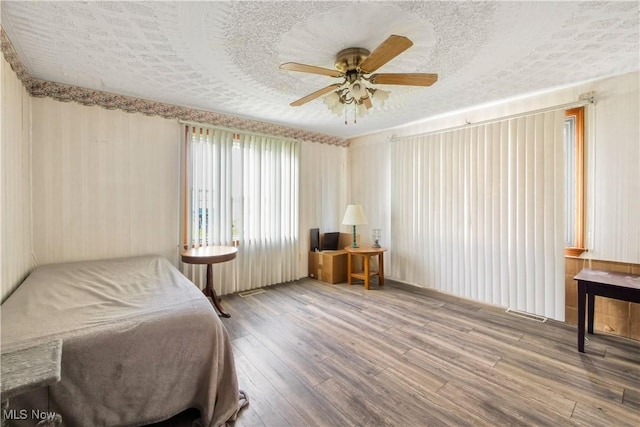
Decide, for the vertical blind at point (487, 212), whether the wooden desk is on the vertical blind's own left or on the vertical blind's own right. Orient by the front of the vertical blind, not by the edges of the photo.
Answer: on the vertical blind's own left

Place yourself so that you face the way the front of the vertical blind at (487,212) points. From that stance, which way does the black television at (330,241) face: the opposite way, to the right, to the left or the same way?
to the left

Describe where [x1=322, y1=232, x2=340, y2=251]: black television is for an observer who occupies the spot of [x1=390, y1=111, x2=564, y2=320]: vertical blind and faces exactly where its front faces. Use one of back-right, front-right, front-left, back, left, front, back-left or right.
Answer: front-right

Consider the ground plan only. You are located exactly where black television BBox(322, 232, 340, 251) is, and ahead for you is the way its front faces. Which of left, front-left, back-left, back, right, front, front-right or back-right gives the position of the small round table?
front-right

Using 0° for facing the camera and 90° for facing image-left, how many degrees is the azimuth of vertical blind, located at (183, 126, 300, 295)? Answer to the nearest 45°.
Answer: approximately 315°

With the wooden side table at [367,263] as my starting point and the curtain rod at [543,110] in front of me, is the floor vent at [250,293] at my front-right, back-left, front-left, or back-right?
back-right

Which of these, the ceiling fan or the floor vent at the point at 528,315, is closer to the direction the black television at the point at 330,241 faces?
the ceiling fan

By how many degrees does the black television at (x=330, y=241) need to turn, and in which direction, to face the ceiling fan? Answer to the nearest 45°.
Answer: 0° — it already faces it
